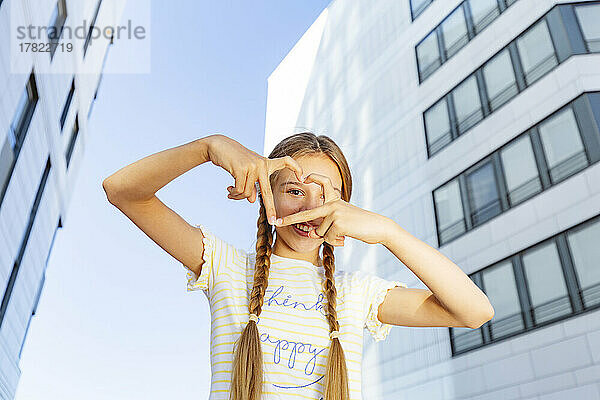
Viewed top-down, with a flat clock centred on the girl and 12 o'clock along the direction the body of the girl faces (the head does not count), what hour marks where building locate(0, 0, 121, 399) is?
The building is roughly at 5 o'clock from the girl.

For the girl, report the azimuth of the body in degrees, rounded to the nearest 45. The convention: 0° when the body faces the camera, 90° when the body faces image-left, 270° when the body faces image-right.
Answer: approximately 0°

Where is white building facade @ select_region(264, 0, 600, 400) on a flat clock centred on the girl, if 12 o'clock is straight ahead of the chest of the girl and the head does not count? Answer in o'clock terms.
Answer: The white building facade is roughly at 7 o'clock from the girl.
